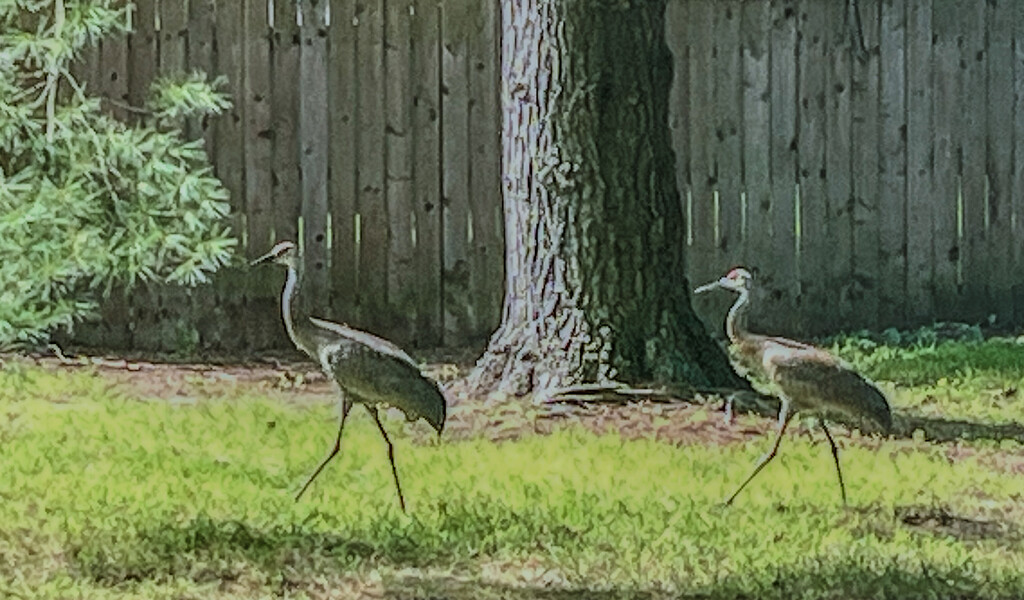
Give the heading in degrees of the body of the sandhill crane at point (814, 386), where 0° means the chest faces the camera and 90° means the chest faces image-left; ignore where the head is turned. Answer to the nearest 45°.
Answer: approximately 90°

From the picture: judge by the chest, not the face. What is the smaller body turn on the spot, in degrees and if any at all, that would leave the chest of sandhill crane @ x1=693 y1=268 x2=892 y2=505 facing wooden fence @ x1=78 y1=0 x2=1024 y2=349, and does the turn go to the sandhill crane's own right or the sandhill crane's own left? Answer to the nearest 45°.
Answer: approximately 90° to the sandhill crane's own right

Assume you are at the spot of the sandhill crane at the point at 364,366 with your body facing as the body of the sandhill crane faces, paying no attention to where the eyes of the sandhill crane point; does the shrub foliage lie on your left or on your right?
on your right

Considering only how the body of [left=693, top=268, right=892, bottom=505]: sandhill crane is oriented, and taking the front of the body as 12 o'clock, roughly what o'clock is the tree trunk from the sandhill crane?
The tree trunk is roughly at 2 o'clock from the sandhill crane.

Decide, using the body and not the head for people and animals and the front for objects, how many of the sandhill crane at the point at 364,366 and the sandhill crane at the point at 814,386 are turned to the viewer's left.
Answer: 2

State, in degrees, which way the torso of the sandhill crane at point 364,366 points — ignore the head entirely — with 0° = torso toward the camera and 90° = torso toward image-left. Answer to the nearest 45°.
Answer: approximately 90°

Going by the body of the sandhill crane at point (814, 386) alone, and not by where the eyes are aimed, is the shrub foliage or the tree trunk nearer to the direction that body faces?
the shrub foliage

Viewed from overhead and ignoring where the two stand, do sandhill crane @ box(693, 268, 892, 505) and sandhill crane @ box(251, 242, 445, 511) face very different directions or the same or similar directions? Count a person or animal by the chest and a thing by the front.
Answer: same or similar directions

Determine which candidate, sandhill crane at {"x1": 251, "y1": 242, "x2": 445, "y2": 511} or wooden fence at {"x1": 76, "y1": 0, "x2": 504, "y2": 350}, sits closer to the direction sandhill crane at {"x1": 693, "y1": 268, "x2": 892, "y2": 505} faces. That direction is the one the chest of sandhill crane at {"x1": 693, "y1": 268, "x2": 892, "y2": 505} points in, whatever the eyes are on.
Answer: the sandhill crane

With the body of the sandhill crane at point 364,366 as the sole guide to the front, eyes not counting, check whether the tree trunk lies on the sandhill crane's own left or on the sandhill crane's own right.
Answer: on the sandhill crane's own right

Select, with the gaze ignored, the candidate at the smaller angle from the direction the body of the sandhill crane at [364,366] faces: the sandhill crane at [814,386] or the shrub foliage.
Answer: the shrub foliage
